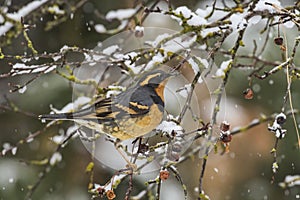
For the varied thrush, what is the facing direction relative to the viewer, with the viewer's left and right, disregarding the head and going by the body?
facing to the right of the viewer

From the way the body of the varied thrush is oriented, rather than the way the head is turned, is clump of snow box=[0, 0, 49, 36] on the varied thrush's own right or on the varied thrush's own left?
on the varied thrush's own left
